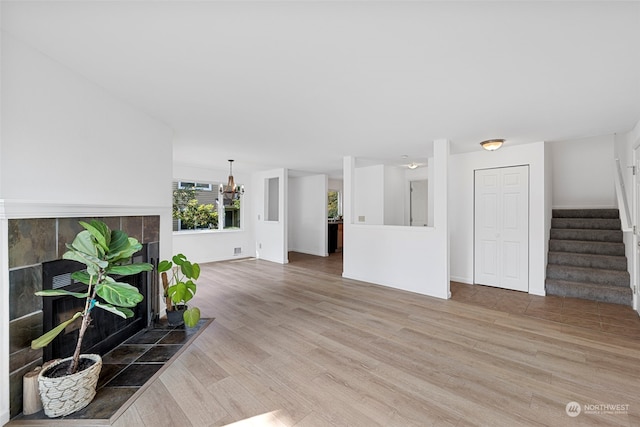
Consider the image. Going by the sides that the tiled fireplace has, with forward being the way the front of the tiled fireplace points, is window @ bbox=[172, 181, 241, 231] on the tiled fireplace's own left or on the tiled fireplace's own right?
on the tiled fireplace's own left

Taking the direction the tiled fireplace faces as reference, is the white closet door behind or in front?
in front

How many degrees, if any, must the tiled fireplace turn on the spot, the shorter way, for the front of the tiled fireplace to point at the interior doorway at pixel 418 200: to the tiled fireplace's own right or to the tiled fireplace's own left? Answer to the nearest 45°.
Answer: approximately 45° to the tiled fireplace's own left

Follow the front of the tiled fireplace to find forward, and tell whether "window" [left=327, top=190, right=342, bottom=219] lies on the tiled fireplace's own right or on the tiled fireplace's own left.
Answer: on the tiled fireplace's own left

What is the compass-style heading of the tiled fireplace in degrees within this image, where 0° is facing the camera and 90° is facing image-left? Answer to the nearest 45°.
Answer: approximately 315°
